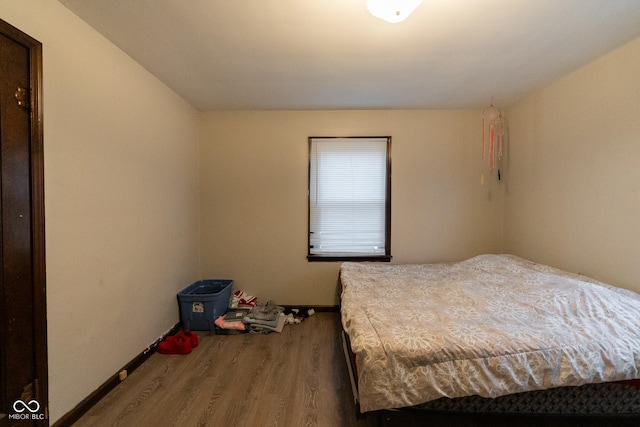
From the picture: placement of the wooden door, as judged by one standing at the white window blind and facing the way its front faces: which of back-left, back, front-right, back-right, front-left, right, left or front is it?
front-right

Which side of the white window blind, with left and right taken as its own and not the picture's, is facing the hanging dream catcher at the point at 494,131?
left

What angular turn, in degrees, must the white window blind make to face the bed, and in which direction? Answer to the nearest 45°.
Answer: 0° — it already faces it

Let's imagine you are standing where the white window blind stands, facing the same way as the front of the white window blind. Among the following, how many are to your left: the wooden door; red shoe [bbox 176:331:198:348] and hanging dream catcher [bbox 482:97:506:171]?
1

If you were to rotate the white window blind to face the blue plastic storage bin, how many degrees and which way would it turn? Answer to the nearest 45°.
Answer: approximately 45° to its right

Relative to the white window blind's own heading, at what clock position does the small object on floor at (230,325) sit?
The small object on floor is roughly at 2 o'clock from the white window blind.

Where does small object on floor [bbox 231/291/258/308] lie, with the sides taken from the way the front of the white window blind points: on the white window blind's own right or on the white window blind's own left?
on the white window blind's own right

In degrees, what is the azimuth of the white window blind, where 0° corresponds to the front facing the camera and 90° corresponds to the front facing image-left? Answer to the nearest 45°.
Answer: approximately 0°

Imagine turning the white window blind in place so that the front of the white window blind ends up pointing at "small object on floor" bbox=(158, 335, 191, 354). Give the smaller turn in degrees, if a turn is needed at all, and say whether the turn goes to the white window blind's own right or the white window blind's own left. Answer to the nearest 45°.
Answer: approximately 45° to the white window blind's own right

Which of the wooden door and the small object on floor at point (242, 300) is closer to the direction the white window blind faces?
the wooden door
